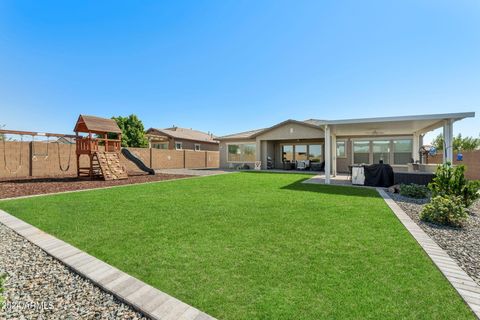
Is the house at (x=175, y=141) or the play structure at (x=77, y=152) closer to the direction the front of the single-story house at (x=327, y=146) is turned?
the house

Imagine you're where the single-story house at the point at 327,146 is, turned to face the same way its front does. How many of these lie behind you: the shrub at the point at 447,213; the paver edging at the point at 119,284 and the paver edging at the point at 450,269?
3

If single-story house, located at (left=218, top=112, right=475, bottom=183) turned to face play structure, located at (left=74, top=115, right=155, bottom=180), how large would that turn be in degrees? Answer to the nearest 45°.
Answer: approximately 135° to its left

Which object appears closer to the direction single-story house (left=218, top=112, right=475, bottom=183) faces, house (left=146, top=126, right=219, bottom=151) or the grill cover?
the house

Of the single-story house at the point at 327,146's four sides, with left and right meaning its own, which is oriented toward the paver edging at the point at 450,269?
back

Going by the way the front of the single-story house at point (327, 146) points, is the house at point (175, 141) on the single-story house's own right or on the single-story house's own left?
on the single-story house's own left

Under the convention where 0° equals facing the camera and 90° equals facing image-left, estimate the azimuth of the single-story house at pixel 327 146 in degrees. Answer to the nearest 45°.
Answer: approximately 180°

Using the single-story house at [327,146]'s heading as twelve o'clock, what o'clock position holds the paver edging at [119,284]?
The paver edging is roughly at 6 o'clock from the single-story house.

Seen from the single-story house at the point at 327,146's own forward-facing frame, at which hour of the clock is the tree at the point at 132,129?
The tree is roughly at 9 o'clock from the single-story house.

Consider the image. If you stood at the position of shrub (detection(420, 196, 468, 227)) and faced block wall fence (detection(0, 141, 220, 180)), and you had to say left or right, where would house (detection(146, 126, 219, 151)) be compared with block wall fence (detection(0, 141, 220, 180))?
right

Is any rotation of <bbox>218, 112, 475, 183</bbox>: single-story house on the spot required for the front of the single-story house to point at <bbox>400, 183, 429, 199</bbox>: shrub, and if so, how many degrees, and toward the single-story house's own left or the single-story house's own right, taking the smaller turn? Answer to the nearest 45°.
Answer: approximately 180°

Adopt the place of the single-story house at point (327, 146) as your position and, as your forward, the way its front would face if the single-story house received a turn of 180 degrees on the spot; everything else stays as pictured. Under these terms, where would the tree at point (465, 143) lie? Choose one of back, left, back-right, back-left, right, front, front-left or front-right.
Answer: back-left

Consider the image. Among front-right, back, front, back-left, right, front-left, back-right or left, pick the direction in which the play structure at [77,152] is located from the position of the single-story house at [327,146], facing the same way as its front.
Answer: back-left

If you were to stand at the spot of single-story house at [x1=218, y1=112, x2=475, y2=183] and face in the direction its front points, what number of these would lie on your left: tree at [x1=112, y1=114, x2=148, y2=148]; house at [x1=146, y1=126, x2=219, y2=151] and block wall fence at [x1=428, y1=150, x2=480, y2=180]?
2
